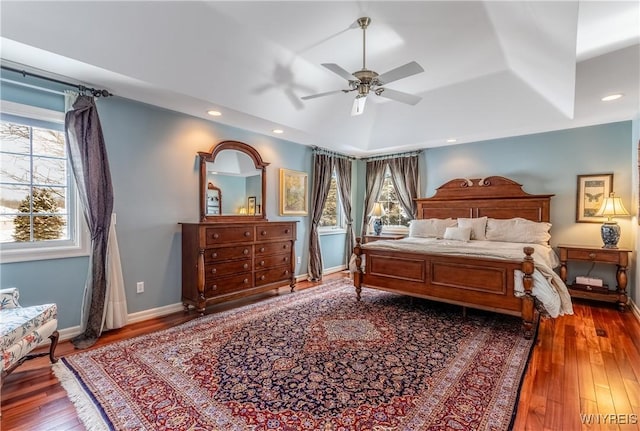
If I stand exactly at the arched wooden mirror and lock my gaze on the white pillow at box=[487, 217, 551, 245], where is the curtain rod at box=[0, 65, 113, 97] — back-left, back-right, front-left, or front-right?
back-right

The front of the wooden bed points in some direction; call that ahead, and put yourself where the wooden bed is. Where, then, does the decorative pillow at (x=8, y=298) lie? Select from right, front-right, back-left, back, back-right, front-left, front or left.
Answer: front

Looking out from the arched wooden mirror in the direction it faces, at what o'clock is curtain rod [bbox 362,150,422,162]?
The curtain rod is roughly at 10 o'clock from the arched wooden mirror.

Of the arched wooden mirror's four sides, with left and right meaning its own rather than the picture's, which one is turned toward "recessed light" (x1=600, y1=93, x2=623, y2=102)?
front

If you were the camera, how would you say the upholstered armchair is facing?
facing the viewer and to the right of the viewer

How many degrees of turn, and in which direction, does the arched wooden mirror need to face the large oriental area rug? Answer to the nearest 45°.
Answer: approximately 45° to its right

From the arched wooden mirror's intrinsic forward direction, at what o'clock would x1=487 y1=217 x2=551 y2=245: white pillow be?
The white pillow is roughly at 11 o'clock from the arched wooden mirror.

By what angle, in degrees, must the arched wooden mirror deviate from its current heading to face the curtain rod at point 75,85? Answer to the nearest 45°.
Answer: approximately 90° to its right

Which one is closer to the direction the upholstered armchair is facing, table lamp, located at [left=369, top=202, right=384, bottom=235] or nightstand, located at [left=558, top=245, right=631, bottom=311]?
the nightstand

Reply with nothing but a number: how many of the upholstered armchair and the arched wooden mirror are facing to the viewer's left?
0

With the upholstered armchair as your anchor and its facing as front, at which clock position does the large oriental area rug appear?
The large oriental area rug is roughly at 12 o'clock from the upholstered armchair.

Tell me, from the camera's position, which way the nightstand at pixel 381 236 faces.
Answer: facing the viewer and to the left of the viewer
